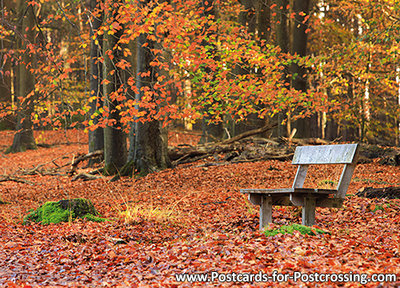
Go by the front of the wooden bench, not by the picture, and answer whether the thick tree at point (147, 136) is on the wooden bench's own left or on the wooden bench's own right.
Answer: on the wooden bench's own right

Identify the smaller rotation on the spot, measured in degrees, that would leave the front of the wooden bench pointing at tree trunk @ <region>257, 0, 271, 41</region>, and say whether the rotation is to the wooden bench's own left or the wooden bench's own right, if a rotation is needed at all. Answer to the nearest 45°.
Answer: approximately 135° to the wooden bench's own right

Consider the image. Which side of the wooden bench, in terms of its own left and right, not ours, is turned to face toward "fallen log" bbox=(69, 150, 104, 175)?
right

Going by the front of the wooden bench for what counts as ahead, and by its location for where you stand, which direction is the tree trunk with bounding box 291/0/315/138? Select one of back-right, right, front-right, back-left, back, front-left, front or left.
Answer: back-right

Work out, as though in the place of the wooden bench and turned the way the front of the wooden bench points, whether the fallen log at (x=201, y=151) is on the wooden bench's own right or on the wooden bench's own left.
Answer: on the wooden bench's own right

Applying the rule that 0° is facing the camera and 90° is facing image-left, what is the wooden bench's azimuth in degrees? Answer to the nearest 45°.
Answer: approximately 45°

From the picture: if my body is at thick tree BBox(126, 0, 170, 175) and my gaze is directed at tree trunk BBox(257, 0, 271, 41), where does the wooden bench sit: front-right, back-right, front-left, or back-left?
back-right

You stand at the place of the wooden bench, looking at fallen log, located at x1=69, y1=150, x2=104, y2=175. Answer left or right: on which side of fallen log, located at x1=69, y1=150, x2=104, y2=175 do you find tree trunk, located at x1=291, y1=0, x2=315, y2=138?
right

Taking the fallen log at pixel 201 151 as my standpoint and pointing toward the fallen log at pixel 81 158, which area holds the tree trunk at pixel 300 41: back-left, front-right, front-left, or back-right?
back-right
